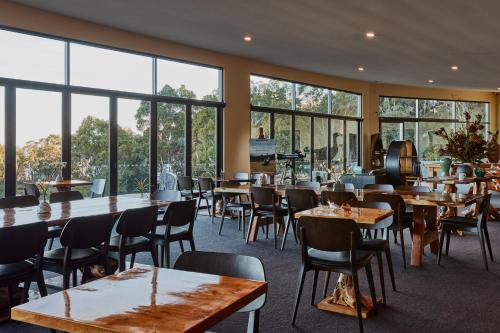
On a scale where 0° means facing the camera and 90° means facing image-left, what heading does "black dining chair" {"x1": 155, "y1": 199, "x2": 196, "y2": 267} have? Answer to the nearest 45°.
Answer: approximately 135°

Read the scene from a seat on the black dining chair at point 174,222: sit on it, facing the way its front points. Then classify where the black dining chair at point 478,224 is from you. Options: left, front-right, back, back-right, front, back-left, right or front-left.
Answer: back-right

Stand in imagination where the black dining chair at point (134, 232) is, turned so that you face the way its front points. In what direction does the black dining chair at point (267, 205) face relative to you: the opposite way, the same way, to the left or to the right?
to the right

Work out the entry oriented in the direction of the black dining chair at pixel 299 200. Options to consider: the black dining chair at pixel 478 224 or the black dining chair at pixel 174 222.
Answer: the black dining chair at pixel 478 224

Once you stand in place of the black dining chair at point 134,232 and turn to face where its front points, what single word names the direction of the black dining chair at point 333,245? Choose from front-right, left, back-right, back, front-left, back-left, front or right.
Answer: back

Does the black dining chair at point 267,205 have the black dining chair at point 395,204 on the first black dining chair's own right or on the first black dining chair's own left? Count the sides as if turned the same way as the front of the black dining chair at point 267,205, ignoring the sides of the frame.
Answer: on the first black dining chair's own right

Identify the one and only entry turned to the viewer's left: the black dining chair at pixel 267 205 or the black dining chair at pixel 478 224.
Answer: the black dining chair at pixel 478 224

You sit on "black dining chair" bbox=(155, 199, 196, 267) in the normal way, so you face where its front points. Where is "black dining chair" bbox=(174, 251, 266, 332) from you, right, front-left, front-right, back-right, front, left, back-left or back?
back-left

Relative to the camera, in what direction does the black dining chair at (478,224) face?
facing to the left of the viewer

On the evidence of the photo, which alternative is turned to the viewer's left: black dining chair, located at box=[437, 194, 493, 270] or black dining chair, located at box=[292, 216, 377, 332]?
black dining chair, located at box=[437, 194, 493, 270]
